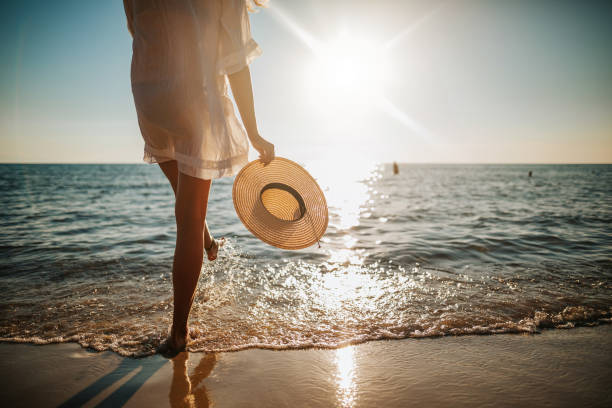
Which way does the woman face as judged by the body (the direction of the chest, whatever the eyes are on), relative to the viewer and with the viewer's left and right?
facing away from the viewer and to the right of the viewer
